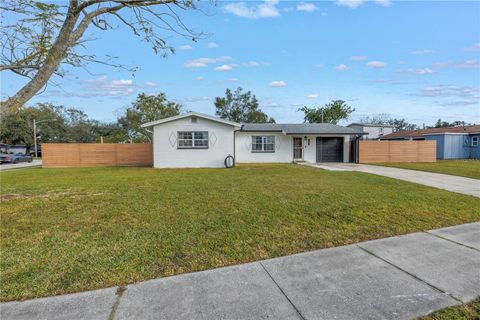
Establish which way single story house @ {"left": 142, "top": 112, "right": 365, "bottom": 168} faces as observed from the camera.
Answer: facing the viewer

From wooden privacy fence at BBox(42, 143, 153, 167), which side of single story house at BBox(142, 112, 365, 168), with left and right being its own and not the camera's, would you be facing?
right

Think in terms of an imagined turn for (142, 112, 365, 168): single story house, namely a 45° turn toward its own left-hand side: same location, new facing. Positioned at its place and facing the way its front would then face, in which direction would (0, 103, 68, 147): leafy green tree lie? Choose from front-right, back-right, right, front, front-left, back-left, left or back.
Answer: back

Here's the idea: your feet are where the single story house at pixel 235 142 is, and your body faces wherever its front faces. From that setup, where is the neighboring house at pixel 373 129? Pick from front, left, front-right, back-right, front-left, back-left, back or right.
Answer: back-left

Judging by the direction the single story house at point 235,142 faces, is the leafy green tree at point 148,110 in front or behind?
behind

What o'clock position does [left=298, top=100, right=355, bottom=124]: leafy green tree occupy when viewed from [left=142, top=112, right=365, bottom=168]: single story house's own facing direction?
The leafy green tree is roughly at 7 o'clock from the single story house.

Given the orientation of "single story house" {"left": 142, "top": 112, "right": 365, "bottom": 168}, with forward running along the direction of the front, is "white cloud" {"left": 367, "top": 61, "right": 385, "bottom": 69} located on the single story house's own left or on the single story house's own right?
on the single story house's own left
